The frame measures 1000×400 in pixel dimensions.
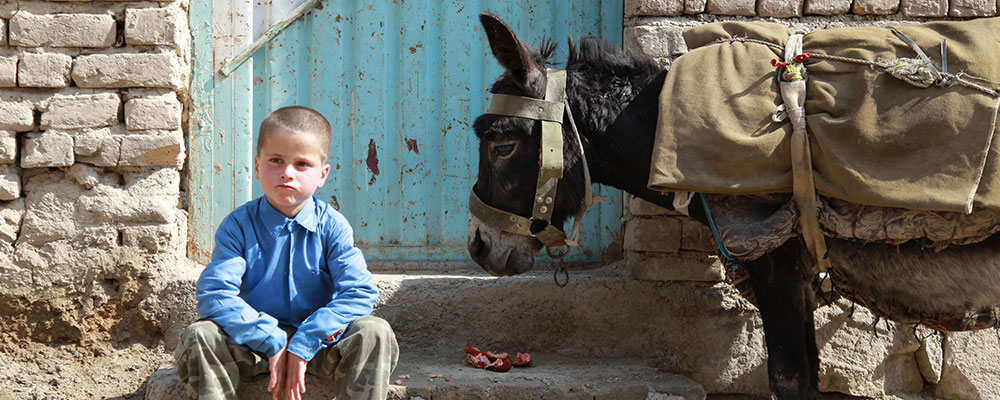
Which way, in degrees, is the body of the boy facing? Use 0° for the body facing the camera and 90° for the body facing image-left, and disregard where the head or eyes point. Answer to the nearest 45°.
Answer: approximately 0°

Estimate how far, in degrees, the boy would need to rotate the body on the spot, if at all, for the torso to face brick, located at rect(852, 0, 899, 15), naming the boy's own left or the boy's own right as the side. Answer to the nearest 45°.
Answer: approximately 90° to the boy's own left

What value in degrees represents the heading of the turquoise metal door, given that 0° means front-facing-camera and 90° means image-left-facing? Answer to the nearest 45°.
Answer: approximately 0°

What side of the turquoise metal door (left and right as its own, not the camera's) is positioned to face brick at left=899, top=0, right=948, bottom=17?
left

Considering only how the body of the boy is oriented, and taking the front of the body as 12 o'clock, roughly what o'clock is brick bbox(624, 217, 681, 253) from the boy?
The brick is roughly at 8 o'clock from the boy.

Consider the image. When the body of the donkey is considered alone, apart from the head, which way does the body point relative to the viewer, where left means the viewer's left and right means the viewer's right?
facing to the left of the viewer

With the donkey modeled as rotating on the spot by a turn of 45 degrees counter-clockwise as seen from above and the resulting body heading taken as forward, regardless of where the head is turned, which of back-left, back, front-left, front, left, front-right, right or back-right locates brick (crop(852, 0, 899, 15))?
back

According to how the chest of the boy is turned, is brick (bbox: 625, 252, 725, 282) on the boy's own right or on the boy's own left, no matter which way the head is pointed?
on the boy's own left
